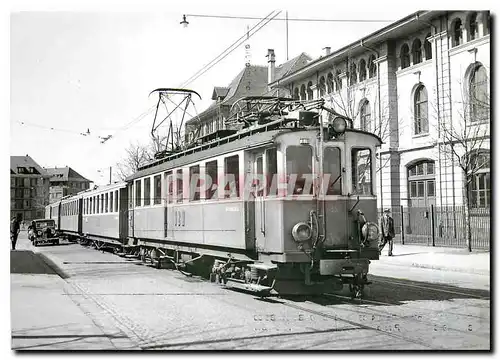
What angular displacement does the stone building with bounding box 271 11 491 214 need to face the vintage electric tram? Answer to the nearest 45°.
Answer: approximately 45° to its left

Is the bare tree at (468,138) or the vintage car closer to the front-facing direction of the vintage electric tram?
the bare tree

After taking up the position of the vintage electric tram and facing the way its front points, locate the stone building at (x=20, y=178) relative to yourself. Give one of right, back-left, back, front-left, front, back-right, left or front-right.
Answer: back-right

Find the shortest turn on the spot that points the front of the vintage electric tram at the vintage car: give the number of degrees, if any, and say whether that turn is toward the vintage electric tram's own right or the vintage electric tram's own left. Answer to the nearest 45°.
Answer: approximately 180°

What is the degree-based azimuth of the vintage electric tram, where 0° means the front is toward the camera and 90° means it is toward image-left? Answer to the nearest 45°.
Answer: approximately 315°

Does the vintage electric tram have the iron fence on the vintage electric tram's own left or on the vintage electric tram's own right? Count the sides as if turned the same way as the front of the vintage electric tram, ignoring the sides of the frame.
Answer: on the vintage electric tram's own left

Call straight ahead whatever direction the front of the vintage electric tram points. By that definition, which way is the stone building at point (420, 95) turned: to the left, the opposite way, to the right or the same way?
to the right

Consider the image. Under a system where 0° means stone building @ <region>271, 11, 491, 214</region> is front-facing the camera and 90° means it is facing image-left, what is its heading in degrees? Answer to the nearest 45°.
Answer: approximately 45°
